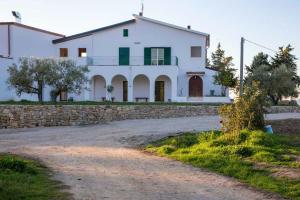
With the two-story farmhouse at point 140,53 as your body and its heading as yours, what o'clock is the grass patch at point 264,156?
The grass patch is roughly at 12 o'clock from the two-story farmhouse.

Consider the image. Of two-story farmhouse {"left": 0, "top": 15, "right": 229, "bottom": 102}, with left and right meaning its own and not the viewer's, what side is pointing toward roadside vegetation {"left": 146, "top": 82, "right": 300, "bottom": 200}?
front

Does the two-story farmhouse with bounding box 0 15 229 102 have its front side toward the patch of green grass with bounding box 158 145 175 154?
yes

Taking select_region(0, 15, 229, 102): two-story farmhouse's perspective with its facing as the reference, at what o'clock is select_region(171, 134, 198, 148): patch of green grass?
The patch of green grass is roughly at 12 o'clock from the two-story farmhouse.

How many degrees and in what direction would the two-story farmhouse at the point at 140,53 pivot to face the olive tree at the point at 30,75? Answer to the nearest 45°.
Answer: approximately 45° to its right

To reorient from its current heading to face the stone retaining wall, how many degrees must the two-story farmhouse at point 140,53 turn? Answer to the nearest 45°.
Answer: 0° — it already faces it

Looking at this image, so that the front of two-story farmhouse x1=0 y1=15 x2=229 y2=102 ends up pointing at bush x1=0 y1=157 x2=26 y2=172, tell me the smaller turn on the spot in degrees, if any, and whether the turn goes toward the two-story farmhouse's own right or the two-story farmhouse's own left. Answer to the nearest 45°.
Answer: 0° — it already faces it

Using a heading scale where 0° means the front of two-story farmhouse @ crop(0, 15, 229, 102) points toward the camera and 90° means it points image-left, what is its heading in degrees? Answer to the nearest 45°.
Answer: approximately 0°

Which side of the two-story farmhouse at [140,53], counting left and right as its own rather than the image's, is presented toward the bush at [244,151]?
front

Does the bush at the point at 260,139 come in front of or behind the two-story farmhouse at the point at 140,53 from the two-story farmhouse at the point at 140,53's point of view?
in front
